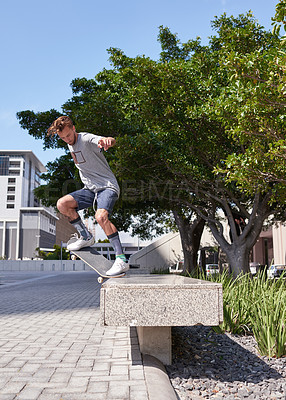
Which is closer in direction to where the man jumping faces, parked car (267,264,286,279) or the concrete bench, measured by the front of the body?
the concrete bench

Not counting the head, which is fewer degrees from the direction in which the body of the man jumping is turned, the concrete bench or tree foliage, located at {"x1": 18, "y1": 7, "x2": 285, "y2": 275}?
the concrete bench

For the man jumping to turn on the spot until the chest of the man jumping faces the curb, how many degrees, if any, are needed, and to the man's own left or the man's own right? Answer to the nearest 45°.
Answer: approximately 45° to the man's own left

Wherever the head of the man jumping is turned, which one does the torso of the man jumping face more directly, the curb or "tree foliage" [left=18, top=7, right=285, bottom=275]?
the curb

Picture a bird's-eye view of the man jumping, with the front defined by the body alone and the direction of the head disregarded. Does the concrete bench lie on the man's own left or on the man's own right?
on the man's own left

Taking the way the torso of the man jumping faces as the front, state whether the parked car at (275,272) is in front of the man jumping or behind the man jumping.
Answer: behind

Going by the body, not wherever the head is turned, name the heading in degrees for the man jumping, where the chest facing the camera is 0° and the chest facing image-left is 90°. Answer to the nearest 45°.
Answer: approximately 45°
